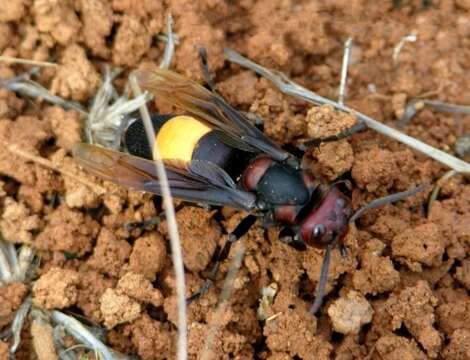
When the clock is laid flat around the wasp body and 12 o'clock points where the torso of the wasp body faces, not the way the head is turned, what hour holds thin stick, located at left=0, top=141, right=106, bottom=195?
The thin stick is roughly at 5 o'clock from the wasp body.

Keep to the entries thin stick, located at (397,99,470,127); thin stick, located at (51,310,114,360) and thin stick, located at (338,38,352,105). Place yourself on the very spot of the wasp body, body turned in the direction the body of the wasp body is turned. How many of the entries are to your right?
1

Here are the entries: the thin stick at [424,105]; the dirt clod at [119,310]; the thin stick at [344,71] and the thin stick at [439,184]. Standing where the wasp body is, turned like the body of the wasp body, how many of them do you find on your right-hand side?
1

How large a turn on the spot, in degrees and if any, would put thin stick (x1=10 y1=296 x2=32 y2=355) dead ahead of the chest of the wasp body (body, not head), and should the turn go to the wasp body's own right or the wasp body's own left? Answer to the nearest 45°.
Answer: approximately 90° to the wasp body's own right

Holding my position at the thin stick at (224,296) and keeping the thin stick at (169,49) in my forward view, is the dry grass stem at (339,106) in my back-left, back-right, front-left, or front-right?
front-right

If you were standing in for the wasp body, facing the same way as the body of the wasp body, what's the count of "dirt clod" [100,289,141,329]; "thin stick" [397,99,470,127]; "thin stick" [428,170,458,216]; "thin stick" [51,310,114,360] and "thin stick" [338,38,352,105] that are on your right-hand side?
2

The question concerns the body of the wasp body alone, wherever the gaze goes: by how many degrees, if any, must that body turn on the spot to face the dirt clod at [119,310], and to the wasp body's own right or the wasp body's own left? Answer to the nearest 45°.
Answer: approximately 90° to the wasp body's own right

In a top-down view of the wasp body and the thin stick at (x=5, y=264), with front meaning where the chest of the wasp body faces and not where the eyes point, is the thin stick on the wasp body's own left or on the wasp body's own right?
on the wasp body's own right

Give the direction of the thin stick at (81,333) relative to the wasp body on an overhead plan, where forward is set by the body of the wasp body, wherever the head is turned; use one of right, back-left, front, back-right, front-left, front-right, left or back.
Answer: right

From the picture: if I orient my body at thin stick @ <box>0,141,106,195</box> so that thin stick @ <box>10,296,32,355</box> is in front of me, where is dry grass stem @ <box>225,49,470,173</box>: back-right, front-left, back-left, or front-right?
back-left

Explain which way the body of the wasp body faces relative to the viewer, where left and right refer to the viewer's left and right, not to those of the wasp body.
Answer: facing the viewer and to the right of the viewer

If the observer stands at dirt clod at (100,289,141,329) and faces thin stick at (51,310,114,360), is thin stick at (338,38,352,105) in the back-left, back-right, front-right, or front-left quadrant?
back-right

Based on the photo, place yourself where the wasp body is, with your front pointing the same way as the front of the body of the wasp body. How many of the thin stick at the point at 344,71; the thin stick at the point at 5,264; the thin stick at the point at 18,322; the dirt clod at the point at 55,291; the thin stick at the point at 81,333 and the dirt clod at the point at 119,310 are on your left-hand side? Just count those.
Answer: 1

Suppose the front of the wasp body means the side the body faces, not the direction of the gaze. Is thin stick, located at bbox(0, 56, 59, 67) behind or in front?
behind

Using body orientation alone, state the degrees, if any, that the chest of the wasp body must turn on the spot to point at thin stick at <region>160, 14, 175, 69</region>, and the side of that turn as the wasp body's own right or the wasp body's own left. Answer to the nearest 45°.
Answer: approximately 135° to the wasp body's own left

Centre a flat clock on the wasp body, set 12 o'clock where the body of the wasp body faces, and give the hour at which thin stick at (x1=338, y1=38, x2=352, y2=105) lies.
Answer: The thin stick is roughly at 9 o'clock from the wasp body.

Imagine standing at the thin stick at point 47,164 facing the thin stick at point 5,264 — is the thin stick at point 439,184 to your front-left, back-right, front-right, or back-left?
back-left

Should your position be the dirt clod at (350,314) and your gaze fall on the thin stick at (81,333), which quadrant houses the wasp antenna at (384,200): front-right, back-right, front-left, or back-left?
back-right

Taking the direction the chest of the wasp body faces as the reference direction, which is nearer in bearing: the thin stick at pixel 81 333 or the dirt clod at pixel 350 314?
the dirt clod
